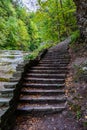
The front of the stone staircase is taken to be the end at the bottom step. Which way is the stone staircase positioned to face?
toward the camera

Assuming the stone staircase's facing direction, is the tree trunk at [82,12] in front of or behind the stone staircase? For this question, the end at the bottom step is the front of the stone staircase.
behind
